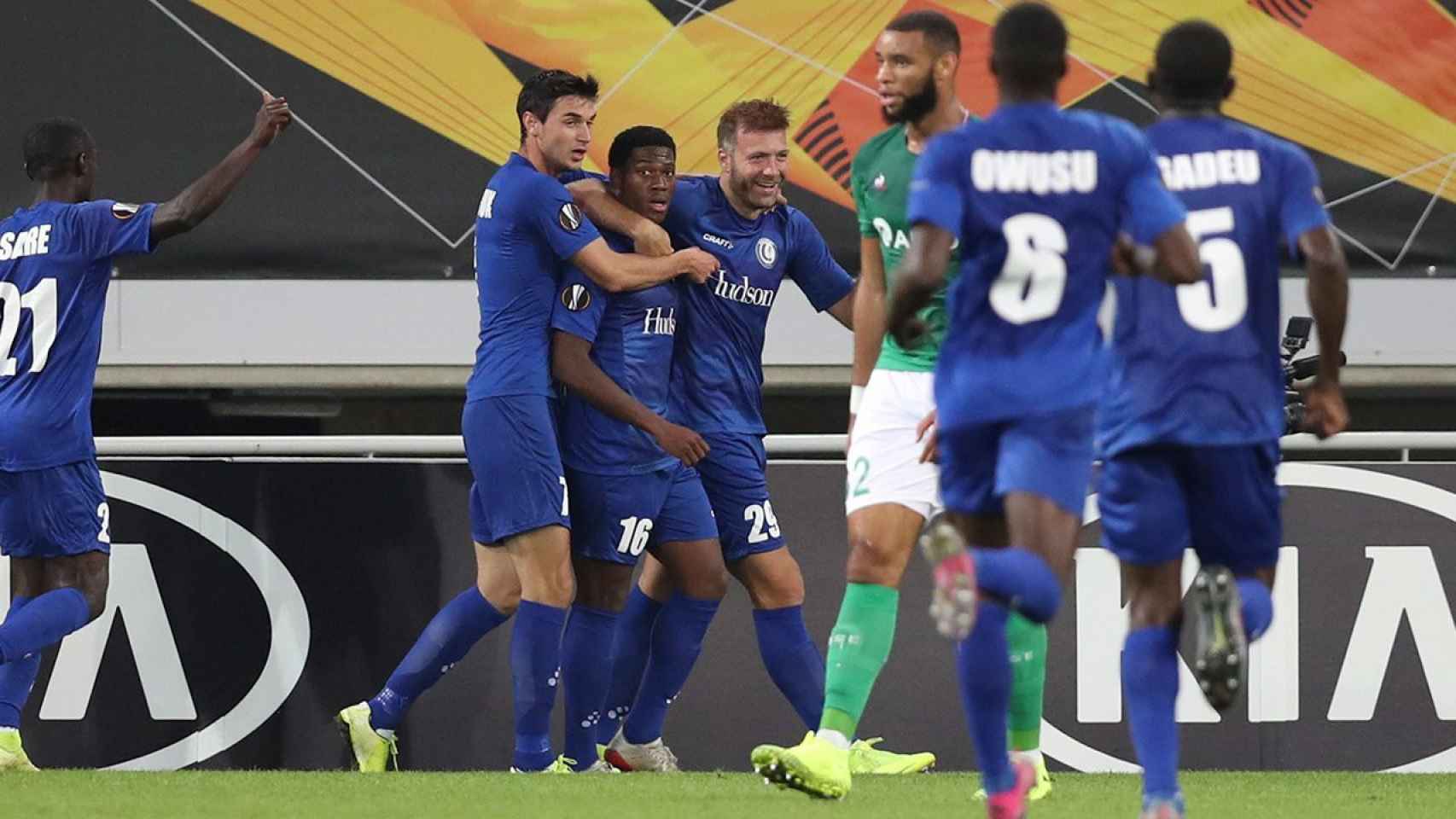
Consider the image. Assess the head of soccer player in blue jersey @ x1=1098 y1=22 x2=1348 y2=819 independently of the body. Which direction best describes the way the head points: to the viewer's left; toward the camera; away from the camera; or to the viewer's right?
away from the camera

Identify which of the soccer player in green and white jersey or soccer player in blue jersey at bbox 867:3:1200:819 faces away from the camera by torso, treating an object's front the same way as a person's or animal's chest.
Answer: the soccer player in blue jersey

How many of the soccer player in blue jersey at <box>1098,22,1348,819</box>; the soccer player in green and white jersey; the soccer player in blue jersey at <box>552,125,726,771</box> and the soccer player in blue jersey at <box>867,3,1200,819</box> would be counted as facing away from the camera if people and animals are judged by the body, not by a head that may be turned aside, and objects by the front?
2

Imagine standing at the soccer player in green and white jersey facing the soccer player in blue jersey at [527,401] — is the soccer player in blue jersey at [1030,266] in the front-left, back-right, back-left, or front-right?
back-left

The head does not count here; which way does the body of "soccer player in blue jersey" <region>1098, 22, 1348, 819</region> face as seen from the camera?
away from the camera

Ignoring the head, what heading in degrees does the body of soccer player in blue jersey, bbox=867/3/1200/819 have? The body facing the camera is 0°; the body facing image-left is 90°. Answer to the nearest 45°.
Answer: approximately 180°

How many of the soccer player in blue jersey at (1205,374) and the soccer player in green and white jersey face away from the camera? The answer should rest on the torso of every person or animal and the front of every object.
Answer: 1

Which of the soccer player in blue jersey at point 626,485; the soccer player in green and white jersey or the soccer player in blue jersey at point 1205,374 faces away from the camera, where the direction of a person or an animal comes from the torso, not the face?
the soccer player in blue jersey at point 1205,374

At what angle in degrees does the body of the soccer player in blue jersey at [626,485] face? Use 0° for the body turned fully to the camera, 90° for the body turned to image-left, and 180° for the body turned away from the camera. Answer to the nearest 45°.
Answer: approximately 315°

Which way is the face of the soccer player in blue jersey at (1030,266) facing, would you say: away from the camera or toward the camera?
away from the camera

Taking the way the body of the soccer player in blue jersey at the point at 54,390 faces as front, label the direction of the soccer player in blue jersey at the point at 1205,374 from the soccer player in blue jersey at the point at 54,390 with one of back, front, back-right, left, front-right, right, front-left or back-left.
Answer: right

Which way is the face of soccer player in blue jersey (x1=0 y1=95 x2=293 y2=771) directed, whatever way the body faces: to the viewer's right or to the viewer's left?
to the viewer's right

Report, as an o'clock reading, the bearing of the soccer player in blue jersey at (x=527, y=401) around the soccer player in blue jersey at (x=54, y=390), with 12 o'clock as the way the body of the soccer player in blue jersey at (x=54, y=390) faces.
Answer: the soccer player in blue jersey at (x=527, y=401) is roughly at 2 o'clock from the soccer player in blue jersey at (x=54, y=390).

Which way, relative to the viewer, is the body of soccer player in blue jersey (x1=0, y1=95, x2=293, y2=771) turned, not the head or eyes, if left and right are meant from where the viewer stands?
facing away from the viewer and to the right of the viewer

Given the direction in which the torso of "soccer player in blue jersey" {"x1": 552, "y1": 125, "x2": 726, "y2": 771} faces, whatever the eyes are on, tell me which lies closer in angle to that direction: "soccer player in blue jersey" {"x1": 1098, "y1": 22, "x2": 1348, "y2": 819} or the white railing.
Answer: the soccer player in blue jersey

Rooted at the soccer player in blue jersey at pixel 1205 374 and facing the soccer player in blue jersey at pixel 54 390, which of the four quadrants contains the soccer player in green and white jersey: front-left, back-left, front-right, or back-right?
front-right
